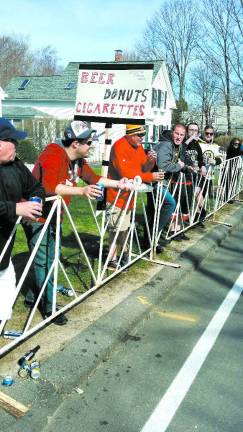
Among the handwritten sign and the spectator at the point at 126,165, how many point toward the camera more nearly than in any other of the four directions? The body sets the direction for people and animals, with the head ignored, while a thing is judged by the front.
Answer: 1

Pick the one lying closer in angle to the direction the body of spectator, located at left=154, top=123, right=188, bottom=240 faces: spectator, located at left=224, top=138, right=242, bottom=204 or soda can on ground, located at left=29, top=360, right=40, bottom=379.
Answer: the soda can on ground

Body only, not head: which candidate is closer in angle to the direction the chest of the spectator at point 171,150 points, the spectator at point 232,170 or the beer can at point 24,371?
the beer can

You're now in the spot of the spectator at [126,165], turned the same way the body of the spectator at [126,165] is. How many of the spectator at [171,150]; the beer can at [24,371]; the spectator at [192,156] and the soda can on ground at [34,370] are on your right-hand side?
2

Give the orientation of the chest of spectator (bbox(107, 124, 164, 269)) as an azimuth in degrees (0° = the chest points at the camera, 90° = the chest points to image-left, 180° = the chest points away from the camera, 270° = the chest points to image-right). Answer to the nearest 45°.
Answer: approximately 270°

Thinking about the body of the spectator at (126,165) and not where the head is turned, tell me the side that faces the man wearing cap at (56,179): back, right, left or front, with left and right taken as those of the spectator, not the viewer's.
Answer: right

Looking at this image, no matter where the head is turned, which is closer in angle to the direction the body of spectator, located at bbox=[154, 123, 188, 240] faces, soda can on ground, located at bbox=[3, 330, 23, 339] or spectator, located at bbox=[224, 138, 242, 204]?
the soda can on ground
